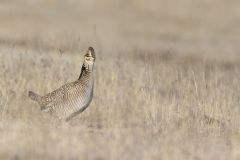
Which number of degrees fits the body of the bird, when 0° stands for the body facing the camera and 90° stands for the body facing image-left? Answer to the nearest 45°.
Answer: approximately 270°
